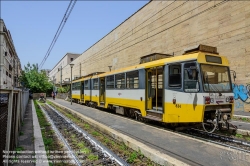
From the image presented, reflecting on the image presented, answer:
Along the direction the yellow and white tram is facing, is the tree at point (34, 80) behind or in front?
behind

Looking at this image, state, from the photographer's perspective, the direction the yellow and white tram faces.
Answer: facing the viewer and to the right of the viewer

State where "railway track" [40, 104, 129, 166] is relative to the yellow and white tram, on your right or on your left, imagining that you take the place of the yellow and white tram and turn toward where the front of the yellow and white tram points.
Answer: on your right
